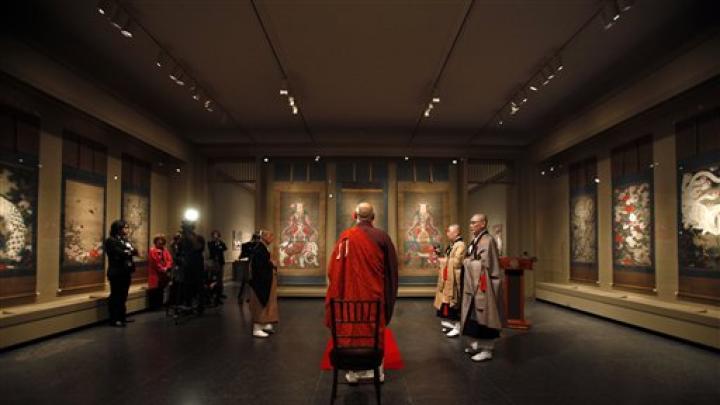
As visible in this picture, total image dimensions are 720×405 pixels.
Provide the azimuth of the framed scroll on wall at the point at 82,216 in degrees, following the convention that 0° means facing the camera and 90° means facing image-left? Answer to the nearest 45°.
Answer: approximately 315°

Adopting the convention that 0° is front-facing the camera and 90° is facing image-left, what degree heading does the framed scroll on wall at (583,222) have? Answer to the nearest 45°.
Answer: approximately 45°

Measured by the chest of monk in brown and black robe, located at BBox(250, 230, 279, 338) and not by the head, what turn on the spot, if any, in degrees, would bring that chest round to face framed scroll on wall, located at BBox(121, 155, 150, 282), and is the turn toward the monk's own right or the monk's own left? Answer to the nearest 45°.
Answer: approximately 135° to the monk's own left

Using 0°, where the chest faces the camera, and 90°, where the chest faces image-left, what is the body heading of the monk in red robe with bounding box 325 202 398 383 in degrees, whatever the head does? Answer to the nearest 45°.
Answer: approximately 180°

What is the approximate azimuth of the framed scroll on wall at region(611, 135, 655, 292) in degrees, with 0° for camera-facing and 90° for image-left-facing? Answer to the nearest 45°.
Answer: approximately 45°

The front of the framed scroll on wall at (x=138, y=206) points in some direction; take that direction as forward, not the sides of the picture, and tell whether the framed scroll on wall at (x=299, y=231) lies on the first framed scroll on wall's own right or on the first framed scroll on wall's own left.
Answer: on the first framed scroll on wall's own left

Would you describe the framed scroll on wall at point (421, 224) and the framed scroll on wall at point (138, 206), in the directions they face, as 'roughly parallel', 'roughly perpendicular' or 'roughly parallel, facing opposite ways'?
roughly perpendicular

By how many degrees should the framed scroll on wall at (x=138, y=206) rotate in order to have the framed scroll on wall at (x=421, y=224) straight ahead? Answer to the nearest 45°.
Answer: approximately 45° to its left

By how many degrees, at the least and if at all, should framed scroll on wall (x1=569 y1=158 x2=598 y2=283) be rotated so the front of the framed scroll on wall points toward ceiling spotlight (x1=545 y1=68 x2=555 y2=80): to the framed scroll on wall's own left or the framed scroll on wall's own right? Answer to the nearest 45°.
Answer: approximately 45° to the framed scroll on wall's own left
